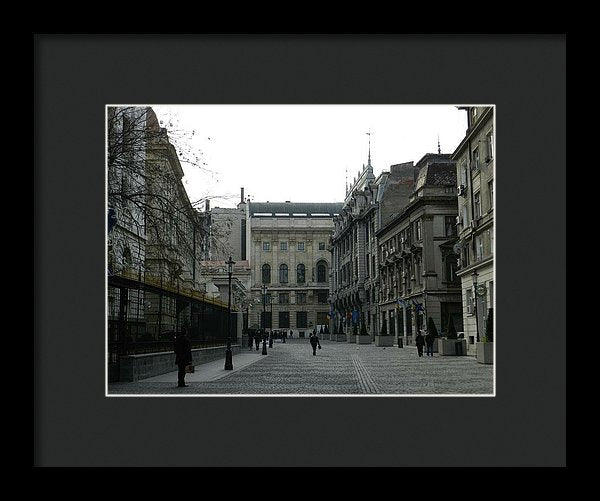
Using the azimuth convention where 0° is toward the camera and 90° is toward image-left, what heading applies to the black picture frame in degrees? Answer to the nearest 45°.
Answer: approximately 0°
